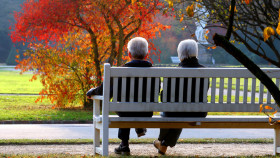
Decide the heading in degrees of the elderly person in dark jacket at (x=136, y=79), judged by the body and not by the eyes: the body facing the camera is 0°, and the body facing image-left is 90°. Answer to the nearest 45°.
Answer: approximately 180°

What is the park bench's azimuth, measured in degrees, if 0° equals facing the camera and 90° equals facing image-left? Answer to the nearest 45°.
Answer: approximately 180°

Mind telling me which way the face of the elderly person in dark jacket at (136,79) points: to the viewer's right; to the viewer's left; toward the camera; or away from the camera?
away from the camera
